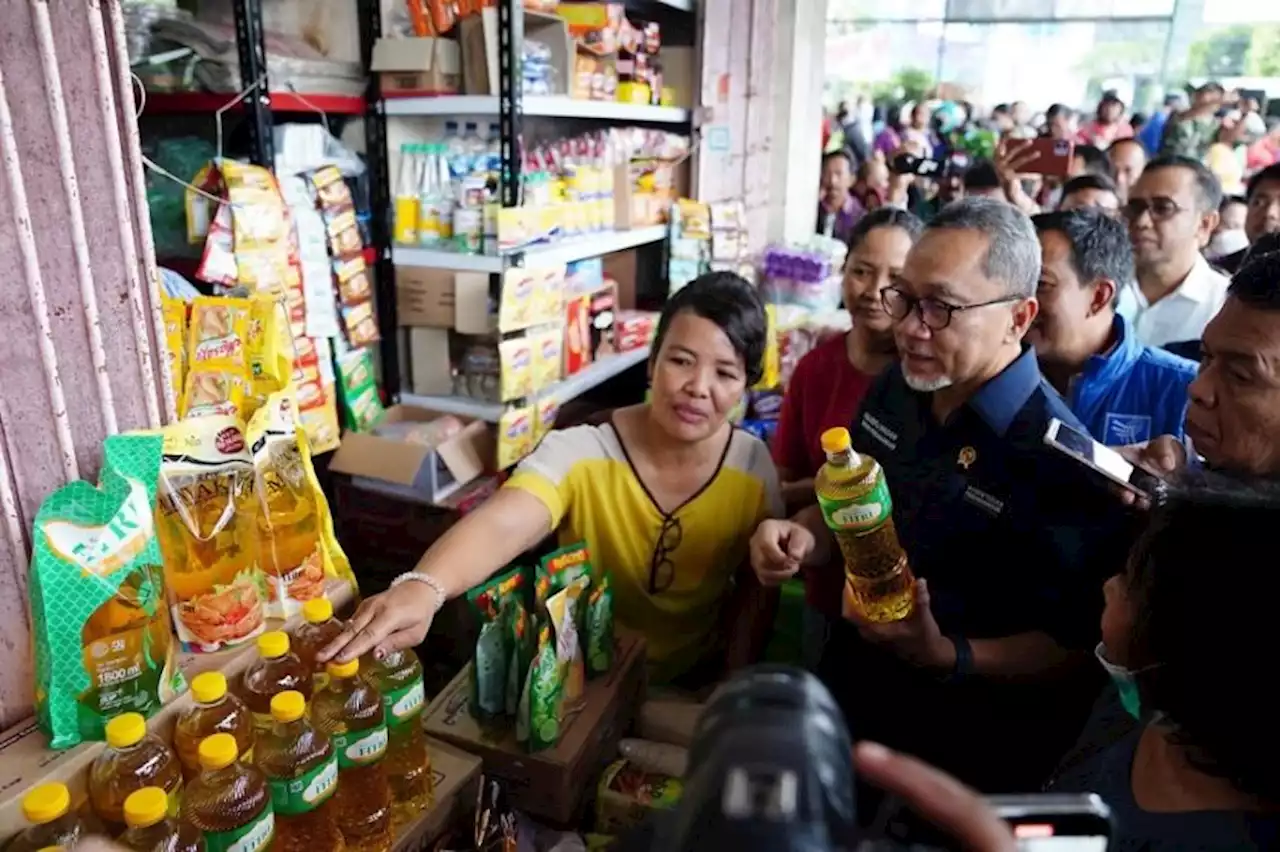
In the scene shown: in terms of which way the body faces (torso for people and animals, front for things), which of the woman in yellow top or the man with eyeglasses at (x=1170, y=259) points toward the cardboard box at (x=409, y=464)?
the man with eyeglasses

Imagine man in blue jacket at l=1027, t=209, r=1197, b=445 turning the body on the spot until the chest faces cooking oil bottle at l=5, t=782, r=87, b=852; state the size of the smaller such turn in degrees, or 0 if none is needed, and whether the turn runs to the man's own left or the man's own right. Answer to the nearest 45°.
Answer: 0° — they already face it

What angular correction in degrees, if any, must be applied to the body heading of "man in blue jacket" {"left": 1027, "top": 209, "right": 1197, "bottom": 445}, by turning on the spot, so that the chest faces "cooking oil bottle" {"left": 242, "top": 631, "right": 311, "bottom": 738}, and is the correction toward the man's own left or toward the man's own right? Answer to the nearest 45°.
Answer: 0° — they already face it

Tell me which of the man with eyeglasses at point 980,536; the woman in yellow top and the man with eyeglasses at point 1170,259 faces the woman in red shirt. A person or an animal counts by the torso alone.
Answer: the man with eyeglasses at point 1170,259

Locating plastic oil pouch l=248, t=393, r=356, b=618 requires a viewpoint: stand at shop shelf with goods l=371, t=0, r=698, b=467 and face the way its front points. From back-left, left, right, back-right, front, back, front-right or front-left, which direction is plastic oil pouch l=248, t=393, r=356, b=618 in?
front-right

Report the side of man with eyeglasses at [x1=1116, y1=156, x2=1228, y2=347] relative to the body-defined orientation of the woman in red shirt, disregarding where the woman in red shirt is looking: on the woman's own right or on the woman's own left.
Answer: on the woman's own left

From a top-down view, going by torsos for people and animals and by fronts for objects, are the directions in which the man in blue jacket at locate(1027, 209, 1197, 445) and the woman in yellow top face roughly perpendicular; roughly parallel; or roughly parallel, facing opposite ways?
roughly perpendicular

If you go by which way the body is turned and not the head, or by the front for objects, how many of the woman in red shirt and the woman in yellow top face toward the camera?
2

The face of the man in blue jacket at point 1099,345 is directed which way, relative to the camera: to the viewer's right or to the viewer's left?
to the viewer's left

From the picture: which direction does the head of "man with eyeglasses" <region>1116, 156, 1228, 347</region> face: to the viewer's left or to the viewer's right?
to the viewer's left
